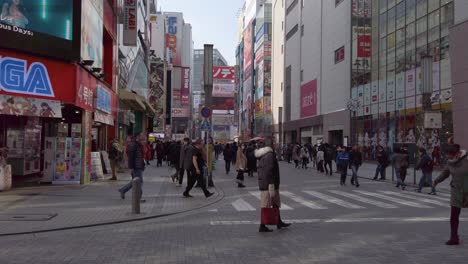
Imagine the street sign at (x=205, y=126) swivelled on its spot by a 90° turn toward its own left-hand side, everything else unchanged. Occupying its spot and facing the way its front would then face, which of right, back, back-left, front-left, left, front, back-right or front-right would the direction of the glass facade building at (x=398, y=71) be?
front-left

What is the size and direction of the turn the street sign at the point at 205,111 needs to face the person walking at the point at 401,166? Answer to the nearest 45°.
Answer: approximately 90° to its left

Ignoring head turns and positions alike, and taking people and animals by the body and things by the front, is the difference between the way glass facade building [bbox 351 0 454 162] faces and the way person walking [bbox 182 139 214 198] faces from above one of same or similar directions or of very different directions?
very different directions

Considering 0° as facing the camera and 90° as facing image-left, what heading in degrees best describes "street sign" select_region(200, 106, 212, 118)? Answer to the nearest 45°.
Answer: approximately 0°
